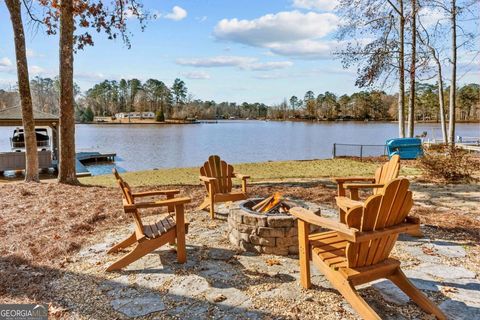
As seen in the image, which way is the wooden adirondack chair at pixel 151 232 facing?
to the viewer's right

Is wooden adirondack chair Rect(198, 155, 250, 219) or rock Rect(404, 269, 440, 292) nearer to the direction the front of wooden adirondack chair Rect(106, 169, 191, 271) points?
the rock

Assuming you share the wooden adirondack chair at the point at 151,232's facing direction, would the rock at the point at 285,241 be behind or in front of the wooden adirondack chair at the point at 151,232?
in front

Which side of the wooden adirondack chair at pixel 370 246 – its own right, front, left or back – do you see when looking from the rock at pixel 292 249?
front

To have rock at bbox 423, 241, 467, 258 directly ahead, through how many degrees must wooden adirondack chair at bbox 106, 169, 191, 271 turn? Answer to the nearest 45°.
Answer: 0° — it already faces it

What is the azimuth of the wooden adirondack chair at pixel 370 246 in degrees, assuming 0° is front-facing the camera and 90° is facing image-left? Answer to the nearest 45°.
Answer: approximately 135°

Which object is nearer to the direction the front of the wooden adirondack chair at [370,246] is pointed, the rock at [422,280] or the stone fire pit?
the stone fire pit

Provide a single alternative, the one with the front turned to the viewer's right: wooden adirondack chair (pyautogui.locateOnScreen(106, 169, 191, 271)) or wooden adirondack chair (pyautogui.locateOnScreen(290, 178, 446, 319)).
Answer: wooden adirondack chair (pyautogui.locateOnScreen(106, 169, 191, 271))
